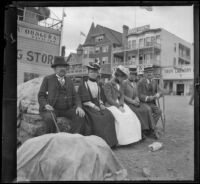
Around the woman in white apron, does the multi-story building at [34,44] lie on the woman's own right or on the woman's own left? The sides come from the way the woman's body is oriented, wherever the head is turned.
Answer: on the woman's own right

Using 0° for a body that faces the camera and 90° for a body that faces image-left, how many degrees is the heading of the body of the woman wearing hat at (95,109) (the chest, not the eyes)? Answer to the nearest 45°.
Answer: approximately 315°

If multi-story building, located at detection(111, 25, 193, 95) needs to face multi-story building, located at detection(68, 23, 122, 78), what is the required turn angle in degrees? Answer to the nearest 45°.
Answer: approximately 45° to its right

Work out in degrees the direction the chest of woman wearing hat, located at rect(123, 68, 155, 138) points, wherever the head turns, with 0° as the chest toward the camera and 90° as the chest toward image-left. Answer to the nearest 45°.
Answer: approximately 315°

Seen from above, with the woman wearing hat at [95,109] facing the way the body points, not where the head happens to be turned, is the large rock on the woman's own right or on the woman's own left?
on the woman's own right

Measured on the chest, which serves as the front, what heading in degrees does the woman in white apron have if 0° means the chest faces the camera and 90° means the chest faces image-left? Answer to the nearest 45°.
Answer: approximately 315°

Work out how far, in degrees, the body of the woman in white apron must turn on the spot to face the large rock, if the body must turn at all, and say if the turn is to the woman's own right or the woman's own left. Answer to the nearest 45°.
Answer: approximately 90° to the woman's own right

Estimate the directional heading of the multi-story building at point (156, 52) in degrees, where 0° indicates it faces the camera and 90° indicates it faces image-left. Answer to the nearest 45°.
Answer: approximately 45°

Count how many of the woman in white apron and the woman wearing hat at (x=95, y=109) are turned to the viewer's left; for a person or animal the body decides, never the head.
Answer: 0
